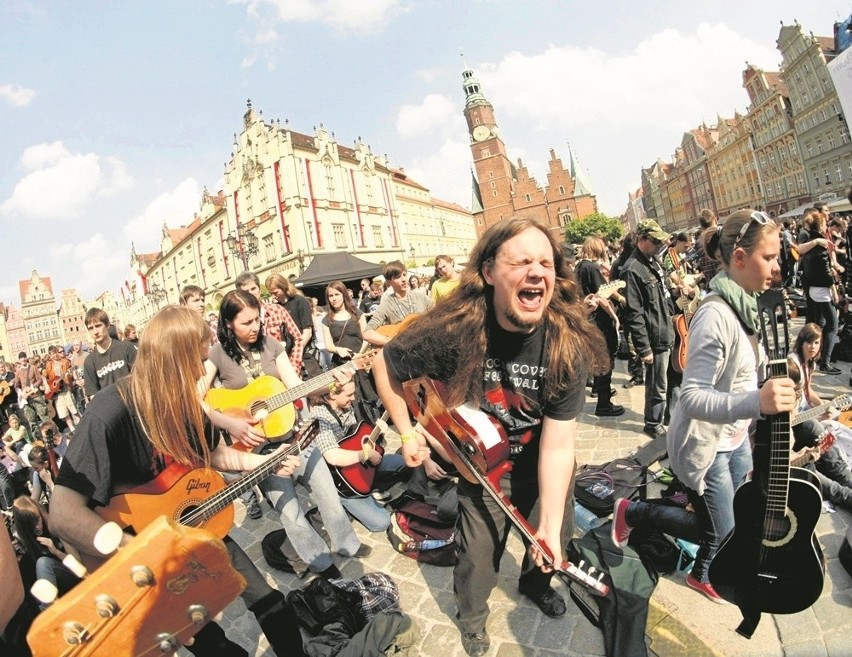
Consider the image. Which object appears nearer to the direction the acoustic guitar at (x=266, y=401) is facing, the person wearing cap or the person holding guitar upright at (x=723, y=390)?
the person holding guitar upright

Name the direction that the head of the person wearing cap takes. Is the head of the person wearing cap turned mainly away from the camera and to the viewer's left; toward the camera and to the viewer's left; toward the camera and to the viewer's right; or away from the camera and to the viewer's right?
toward the camera and to the viewer's right

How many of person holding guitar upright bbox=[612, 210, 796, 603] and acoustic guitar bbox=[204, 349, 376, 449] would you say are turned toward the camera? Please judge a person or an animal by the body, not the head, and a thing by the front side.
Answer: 1

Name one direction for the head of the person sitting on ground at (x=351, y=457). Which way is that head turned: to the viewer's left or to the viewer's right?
to the viewer's right

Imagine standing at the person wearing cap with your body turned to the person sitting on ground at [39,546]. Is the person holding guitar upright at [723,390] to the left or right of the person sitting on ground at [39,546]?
left

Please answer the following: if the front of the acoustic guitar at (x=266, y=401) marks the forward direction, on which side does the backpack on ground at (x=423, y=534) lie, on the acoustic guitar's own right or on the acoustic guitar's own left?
on the acoustic guitar's own left

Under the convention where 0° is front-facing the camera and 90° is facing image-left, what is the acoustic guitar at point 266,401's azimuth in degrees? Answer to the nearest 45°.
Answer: approximately 0°
